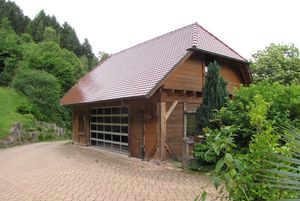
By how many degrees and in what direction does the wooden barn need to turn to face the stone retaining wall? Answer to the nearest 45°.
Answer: approximately 90° to its right

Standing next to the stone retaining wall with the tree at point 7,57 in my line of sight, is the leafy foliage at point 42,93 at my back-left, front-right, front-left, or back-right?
front-right

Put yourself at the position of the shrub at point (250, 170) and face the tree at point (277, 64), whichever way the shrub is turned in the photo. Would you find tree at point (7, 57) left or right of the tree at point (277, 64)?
left

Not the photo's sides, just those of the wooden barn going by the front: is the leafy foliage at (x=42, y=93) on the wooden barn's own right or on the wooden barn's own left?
on the wooden barn's own right

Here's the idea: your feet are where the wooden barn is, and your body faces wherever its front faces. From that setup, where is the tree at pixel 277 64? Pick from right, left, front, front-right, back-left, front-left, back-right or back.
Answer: back

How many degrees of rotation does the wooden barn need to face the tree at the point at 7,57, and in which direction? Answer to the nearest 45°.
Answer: approximately 90° to its right

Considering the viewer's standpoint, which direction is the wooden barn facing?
facing the viewer and to the left of the viewer

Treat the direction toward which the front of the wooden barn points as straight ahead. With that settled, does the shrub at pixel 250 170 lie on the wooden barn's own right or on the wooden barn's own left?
on the wooden barn's own left

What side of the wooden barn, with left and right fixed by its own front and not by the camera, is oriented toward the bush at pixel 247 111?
left

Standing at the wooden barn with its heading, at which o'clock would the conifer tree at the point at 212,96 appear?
The conifer tree is roughly at 9 o'clock from the wooden barn.
